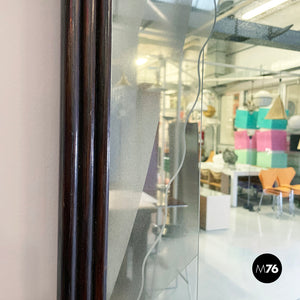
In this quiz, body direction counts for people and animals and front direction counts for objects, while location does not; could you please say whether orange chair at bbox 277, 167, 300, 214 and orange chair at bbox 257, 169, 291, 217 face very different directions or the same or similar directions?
same or similar directions

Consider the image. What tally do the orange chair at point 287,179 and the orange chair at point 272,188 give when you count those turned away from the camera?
0
